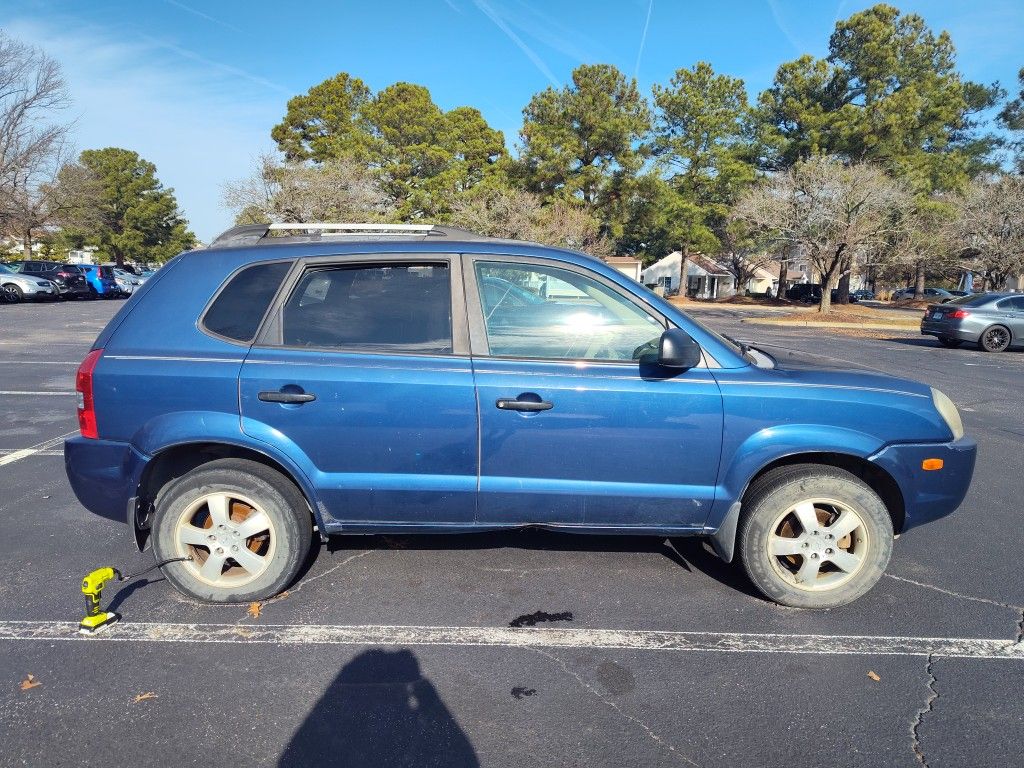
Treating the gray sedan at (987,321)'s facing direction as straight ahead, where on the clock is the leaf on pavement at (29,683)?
The leaf on pavement is roughly at 5 o'clock from the gray sedan.

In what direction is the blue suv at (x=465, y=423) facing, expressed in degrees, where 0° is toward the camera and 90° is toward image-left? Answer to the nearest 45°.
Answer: approximately 270°

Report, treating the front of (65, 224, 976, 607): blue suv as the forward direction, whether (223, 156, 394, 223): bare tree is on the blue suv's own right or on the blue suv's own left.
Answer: on the blue suv's own left

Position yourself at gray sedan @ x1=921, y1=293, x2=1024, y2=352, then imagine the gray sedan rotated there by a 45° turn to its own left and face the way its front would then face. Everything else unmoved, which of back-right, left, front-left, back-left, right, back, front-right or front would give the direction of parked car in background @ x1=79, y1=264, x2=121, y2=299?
left

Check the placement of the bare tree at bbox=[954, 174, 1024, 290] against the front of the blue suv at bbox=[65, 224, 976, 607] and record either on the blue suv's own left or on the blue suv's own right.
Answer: on the blue suv's own left

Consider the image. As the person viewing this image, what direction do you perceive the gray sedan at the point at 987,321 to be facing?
facing away from the viewer and to the right of the viewer

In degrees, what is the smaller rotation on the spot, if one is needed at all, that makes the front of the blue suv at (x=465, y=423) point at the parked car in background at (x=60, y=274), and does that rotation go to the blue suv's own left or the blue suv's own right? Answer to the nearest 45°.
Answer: approximately 135° to the blue suv's own left

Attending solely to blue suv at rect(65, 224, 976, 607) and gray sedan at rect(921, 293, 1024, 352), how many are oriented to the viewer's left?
0

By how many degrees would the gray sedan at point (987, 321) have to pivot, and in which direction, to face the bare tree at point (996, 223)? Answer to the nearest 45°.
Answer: approximately 45° to its left

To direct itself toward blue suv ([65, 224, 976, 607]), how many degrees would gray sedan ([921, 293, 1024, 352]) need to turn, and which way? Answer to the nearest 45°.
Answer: approximately 135° to its right

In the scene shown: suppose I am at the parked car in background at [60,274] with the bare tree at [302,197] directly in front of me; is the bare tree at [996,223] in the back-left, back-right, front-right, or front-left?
front-right

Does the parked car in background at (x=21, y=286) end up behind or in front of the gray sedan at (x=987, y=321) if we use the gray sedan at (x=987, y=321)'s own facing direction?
behind

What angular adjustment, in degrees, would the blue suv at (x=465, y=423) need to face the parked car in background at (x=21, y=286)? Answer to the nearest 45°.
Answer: approximately 135° to its left
